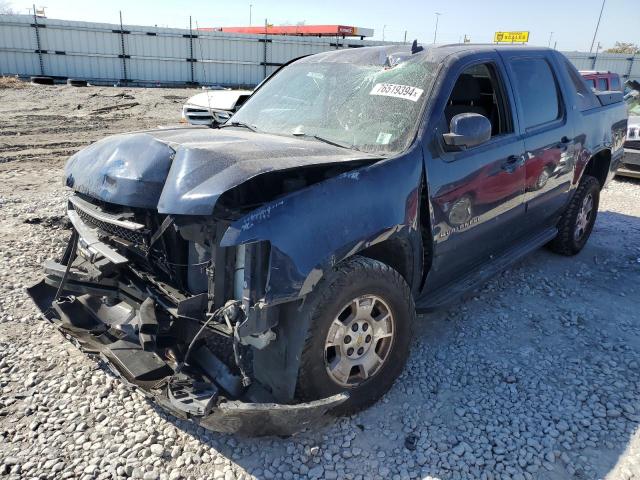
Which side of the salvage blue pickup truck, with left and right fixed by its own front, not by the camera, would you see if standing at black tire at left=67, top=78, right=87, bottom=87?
right

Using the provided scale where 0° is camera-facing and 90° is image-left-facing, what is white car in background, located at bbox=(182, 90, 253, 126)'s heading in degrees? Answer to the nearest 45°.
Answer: approximately 45°

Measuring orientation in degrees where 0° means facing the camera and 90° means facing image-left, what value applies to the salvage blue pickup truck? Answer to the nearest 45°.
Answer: approximately 45°

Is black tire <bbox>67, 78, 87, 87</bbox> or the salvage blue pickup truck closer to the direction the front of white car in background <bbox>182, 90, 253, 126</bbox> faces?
the salvage blue pickup truck

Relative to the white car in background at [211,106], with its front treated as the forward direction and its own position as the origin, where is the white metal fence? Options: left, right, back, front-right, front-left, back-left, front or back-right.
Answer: back-right

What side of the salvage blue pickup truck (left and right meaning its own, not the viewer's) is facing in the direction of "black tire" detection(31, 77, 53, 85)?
right

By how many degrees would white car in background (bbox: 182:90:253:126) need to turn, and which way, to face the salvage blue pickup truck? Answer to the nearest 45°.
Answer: approximately 45° to its left

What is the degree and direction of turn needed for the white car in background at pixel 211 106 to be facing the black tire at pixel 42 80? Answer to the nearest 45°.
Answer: approximately 90° to its right

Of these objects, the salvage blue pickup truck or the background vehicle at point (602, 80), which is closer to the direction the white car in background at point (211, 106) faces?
the salvage blue pickup truck
